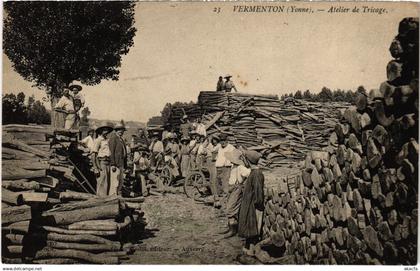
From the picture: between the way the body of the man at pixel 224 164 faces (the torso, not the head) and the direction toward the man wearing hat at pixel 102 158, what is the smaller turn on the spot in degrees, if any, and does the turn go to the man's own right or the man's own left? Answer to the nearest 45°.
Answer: approximately 90° to the man's own right

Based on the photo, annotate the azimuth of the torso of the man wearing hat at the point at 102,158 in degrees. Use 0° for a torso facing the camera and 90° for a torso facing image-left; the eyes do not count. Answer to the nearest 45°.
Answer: approximately 315°

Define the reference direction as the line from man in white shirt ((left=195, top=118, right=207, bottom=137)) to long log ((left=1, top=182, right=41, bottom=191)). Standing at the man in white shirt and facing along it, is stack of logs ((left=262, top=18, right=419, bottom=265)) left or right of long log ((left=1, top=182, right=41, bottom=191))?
left

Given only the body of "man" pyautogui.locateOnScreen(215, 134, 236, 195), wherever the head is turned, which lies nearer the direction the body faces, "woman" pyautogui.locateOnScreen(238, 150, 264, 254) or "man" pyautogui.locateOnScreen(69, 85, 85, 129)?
the woman

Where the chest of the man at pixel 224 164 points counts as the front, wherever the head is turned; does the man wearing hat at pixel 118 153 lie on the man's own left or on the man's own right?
on the man's own right

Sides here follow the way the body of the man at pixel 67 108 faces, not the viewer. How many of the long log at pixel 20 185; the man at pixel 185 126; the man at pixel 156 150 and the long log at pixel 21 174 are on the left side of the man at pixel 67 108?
2

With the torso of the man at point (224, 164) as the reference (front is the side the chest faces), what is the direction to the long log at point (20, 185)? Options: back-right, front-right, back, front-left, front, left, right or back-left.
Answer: front-right

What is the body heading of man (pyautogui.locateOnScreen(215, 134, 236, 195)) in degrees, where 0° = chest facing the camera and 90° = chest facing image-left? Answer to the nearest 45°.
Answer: approximately 0°

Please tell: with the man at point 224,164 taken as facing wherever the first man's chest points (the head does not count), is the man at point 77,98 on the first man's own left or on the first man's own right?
on the first man's own right

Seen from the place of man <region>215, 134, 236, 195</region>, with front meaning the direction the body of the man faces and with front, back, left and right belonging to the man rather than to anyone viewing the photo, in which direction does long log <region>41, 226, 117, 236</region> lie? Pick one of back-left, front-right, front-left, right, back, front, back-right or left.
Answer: front-right

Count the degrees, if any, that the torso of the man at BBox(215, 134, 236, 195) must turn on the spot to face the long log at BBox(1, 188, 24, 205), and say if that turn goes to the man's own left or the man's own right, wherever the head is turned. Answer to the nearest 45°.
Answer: approximately 45° to the man's own right

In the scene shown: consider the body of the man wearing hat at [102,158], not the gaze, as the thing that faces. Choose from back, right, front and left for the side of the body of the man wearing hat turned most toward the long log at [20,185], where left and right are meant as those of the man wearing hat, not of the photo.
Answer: right

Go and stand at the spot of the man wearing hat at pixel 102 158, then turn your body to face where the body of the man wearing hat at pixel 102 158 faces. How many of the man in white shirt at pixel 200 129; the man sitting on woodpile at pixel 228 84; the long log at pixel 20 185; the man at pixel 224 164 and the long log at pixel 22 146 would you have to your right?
2
